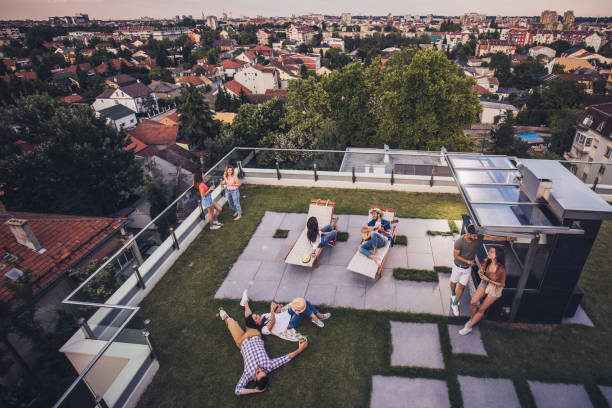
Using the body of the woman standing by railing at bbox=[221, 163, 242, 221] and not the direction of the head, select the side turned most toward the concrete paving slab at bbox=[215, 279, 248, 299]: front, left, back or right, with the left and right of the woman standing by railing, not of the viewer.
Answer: front

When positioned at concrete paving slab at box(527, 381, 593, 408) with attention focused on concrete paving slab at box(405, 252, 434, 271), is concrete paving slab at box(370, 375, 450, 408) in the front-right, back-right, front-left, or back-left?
front-left

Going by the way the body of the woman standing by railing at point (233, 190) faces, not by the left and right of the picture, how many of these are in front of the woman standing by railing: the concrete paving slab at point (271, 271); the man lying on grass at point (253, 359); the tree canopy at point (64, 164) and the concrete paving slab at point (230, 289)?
3

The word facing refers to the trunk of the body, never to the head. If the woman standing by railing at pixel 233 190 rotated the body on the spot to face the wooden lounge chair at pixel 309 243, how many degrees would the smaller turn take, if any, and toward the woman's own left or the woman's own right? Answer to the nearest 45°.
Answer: approximately 45° to the woman's own left

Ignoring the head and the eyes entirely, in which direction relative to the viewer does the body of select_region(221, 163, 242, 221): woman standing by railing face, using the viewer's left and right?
facing the viewer

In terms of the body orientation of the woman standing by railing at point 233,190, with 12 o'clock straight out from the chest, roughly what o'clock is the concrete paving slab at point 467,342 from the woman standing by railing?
The concrete paving slab is roughly at 11 o'clock from the woman standing by railing.

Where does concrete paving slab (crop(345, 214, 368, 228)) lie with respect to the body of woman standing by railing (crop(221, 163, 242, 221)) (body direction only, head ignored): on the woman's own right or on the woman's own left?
on the woman's own left

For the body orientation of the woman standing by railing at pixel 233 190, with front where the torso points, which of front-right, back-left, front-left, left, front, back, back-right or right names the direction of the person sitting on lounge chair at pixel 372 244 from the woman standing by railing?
front-left

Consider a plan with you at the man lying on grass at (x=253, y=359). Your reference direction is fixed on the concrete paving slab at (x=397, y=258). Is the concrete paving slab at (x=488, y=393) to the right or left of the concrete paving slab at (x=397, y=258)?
right

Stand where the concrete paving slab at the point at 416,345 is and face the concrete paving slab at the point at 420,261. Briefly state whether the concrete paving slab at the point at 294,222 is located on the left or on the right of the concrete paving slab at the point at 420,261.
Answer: left

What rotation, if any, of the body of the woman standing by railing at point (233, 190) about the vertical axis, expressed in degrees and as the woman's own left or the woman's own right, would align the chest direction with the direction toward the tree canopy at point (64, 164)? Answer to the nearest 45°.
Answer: approximately 135° to the woman's own right

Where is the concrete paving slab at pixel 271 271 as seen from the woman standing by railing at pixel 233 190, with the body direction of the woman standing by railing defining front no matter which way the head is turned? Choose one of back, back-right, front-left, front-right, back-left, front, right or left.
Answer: front

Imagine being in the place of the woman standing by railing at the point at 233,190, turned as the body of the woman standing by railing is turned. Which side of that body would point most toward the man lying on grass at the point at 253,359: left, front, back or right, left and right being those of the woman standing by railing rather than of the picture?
front
